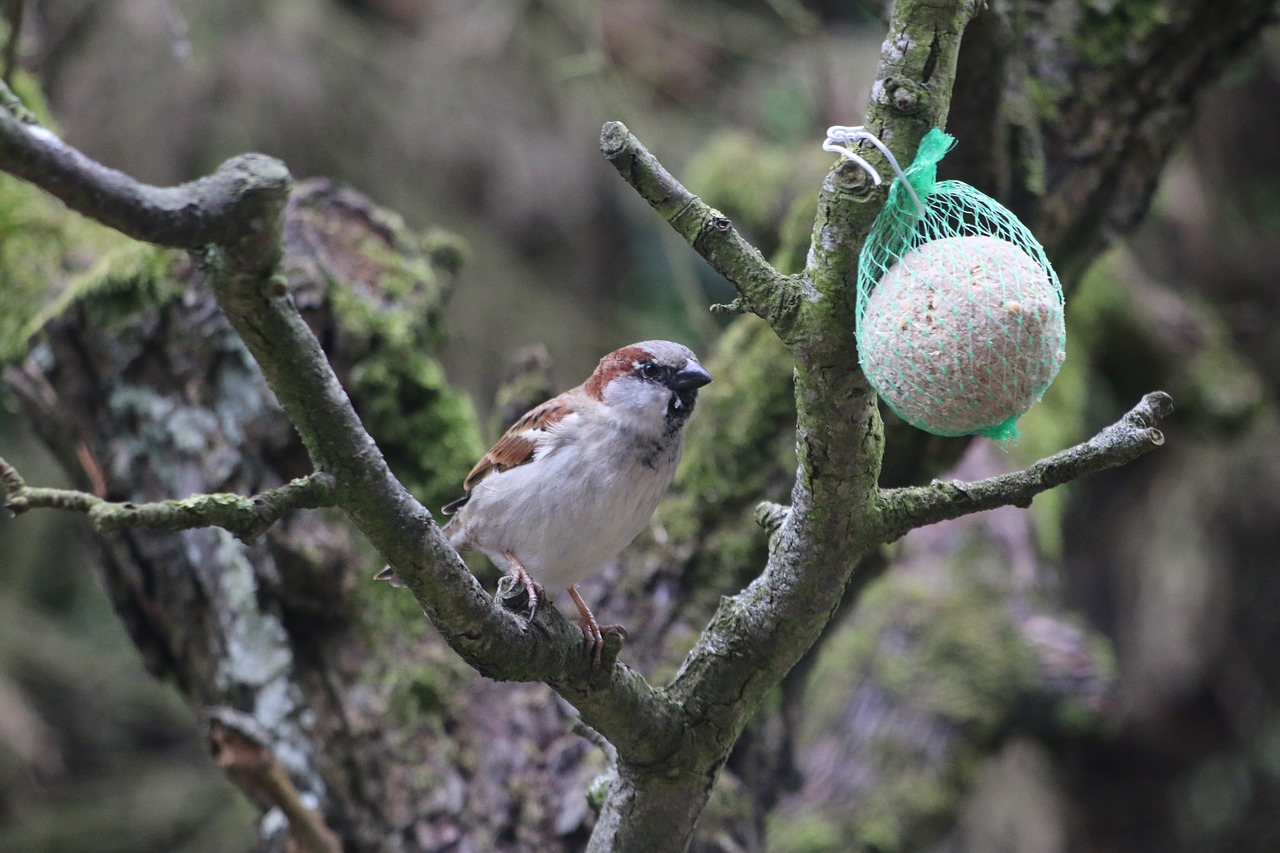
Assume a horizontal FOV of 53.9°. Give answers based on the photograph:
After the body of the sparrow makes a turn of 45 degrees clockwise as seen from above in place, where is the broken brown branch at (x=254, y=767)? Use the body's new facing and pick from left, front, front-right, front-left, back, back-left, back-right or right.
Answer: right

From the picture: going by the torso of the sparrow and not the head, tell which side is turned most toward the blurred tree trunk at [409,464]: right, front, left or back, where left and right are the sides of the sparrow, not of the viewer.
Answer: back

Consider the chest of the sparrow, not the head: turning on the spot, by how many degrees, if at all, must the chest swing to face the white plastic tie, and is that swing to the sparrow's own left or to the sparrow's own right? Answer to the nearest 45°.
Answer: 0° — it already faces it

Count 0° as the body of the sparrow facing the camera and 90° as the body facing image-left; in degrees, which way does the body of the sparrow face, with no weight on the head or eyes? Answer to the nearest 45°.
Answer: approximately 315°
